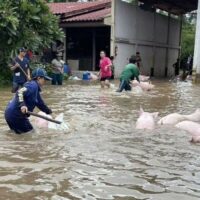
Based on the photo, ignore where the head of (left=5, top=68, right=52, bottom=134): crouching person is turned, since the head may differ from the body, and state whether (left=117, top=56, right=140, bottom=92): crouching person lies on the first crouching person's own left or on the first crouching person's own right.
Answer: on the first crouching person's own left

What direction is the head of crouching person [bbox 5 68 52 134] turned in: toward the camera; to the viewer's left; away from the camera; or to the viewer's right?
to the viewer's right

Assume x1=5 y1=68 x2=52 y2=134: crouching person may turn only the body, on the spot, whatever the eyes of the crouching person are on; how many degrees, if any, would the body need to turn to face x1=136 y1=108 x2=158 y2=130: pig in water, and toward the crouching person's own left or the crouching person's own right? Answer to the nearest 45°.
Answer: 0° — they already face it

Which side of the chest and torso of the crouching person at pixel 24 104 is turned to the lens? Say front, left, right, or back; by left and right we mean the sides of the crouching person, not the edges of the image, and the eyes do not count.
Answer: right

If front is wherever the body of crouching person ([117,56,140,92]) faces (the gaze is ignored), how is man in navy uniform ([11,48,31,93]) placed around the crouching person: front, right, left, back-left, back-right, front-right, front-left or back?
back

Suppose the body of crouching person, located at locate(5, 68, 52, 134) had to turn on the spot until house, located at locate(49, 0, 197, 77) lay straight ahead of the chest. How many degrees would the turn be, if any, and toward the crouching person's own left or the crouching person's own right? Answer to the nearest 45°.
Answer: approximately 90° to the crouching person's own left

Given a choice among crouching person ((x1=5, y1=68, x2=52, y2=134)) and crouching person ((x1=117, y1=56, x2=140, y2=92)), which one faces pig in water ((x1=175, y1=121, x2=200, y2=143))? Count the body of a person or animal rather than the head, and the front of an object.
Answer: crouching person ((x1=5, y1=68, x2=52, y2=134))

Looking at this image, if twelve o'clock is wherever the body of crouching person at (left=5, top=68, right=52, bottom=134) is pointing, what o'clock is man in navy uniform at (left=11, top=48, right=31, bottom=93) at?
The man in navy uniform is roughly at 9 o'clock from the crouching person.
